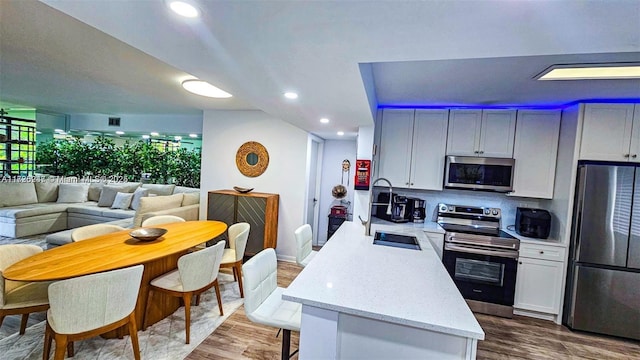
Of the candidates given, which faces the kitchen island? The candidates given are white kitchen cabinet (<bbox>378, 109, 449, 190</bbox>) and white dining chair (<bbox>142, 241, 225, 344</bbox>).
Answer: the white kitchen cabinet

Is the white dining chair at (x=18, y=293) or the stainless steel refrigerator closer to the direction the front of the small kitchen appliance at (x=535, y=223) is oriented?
the white dining chair

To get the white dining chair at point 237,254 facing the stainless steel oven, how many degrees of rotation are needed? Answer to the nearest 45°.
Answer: approximately 135° to its left

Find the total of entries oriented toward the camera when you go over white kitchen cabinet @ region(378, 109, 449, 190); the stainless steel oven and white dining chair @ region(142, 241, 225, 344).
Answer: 2

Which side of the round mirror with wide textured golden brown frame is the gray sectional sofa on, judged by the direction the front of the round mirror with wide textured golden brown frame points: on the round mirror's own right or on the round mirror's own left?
on the round mirror's own right

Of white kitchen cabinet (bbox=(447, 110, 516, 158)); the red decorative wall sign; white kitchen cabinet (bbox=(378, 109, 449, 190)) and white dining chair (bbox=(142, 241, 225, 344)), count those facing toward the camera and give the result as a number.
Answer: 3

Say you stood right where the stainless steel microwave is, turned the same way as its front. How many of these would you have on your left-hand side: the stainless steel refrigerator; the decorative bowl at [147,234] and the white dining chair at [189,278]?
1
